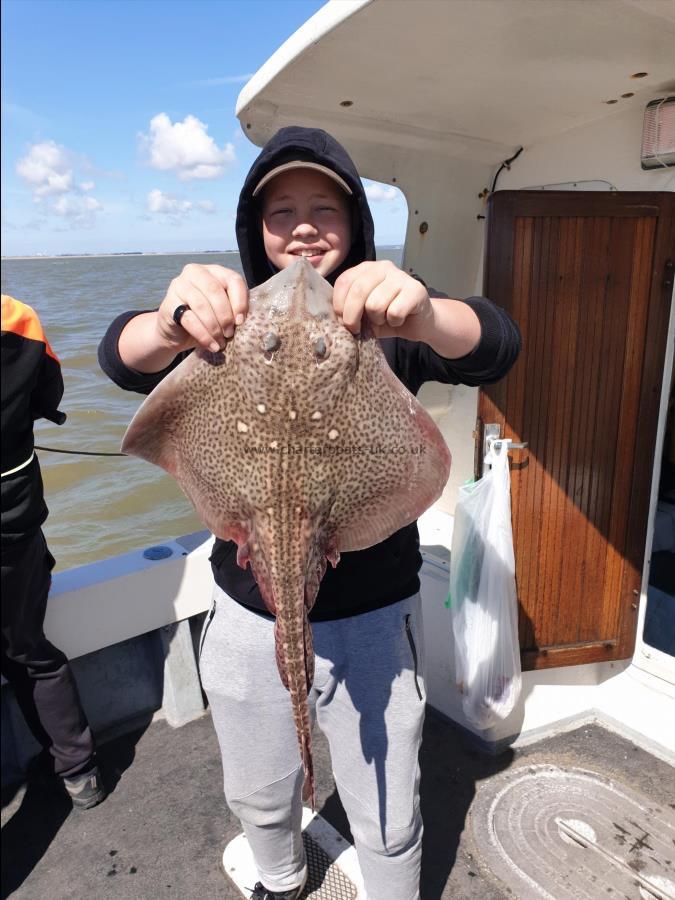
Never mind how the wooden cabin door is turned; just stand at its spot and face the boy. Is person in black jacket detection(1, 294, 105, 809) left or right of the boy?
right

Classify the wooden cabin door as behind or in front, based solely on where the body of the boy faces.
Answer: behind

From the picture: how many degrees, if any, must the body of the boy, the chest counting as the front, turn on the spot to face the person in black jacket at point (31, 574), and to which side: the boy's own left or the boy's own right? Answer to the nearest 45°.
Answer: approximately 135° to the boy's own right

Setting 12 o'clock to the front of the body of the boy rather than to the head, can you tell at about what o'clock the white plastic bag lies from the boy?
The white plastic bag is roughly at 7 o'clock from the boy.

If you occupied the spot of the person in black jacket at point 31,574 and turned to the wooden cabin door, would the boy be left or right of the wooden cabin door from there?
right

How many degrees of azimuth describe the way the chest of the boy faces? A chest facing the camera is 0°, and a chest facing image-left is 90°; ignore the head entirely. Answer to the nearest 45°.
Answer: approximately 0°
